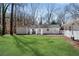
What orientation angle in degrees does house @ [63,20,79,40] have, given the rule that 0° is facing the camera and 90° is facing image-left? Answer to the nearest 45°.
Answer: approximately 45°
